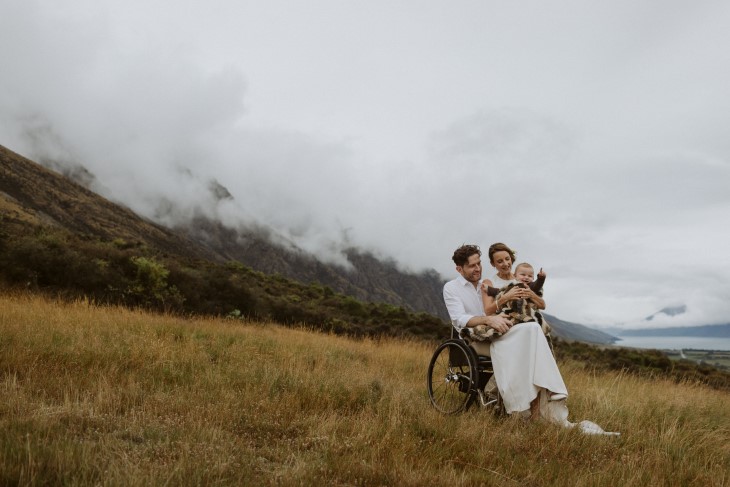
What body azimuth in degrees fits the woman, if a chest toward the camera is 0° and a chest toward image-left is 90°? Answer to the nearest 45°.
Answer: approximately 315°

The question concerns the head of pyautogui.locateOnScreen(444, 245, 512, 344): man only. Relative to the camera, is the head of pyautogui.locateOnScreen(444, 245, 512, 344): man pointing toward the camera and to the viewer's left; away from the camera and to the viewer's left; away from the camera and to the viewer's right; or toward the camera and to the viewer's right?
toward the camera and to the viewer's right
